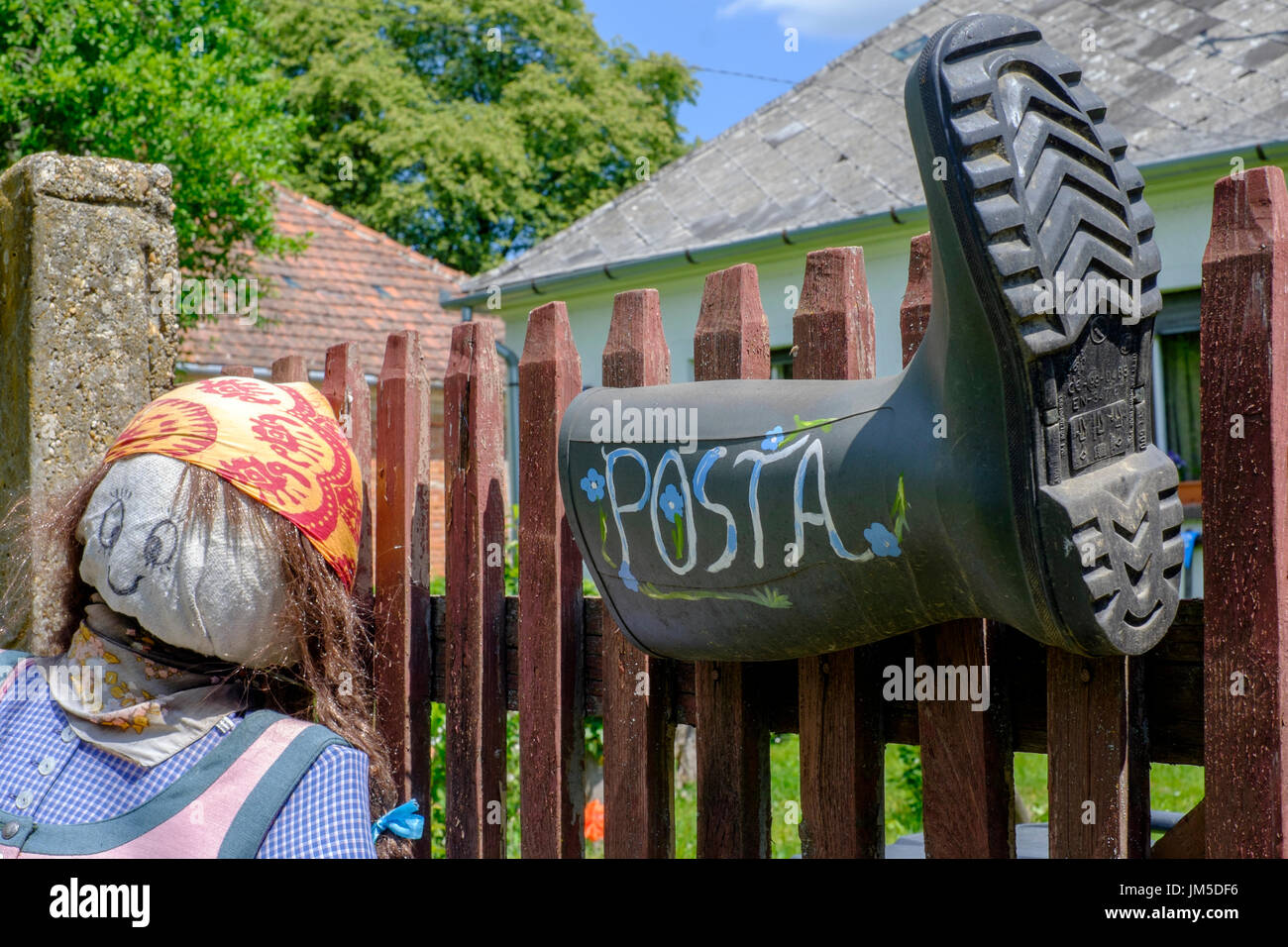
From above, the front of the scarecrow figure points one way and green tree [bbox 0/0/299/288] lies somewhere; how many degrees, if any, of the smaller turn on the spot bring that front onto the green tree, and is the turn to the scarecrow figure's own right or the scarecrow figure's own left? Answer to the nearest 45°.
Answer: approximately 135° to the scarecrow figure's own right

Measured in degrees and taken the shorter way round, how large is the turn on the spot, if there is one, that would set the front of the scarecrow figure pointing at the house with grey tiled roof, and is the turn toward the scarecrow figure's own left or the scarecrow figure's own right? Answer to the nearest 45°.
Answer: approximately 180°

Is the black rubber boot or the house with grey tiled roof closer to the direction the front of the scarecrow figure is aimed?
the black rubber boot

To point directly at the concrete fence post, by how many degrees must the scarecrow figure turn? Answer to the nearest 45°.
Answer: approximately 135° to its right

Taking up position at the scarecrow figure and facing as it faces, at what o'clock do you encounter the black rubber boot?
The black rubber boot is roughly at 9 o'clock from the scarecrow figure.

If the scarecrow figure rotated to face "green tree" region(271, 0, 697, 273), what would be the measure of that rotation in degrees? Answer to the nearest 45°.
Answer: approximately 135° to its right

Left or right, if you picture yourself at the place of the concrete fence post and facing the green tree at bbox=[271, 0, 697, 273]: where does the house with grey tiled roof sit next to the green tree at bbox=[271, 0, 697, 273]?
right
